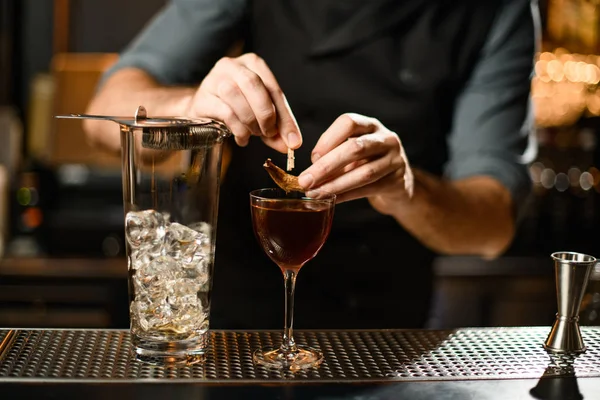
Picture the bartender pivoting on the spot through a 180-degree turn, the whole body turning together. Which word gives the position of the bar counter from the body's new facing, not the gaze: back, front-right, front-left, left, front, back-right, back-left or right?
back

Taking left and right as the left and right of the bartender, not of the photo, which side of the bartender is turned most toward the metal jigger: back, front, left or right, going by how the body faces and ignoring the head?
front

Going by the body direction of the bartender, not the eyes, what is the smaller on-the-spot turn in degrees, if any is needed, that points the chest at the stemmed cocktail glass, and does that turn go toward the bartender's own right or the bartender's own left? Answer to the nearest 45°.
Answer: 0° — they already face it

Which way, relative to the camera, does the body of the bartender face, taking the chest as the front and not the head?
toward the camera
